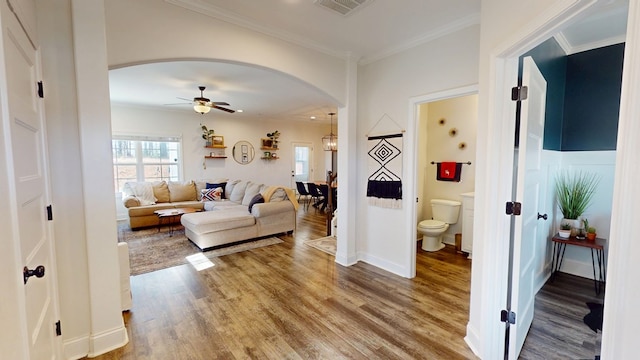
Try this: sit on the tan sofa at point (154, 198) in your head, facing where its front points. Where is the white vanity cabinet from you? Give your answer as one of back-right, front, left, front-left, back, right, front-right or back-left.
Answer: front-left

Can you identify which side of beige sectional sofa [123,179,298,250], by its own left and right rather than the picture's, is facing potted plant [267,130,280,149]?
back

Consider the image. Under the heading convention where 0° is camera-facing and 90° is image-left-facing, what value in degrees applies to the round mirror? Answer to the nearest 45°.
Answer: approximately 0°

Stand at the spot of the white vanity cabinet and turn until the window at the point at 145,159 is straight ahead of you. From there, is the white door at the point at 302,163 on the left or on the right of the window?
right

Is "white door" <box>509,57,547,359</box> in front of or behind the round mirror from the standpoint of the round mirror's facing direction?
in front

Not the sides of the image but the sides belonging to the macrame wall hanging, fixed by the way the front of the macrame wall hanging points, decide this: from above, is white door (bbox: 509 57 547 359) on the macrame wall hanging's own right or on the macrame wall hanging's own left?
on the macrame wall hanging's own left

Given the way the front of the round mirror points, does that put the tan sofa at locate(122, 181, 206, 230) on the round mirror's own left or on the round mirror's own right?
on the round mirror's own right

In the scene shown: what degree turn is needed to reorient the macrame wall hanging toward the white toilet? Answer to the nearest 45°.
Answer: approximately 180°

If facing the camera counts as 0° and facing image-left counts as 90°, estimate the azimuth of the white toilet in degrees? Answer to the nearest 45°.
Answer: approximately 45°

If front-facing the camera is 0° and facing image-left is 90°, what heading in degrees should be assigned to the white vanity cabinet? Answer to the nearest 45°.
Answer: approximately 45°

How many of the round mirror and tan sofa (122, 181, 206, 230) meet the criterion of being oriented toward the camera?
2

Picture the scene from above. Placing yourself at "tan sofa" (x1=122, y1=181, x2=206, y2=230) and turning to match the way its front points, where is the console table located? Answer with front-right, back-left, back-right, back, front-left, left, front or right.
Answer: front-left

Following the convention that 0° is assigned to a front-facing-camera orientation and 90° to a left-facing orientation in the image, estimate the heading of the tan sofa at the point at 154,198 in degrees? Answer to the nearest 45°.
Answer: approximately 0°

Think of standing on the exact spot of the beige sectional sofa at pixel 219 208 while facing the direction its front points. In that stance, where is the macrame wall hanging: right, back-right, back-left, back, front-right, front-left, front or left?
left
